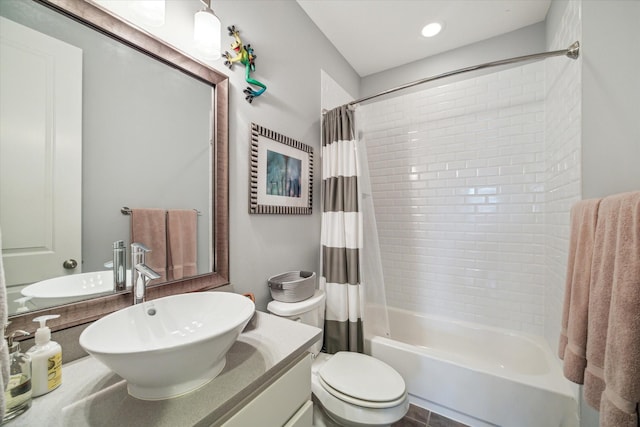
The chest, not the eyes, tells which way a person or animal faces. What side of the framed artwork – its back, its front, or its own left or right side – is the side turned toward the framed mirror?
right

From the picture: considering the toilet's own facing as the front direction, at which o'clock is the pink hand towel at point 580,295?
The pink hand towel is roughly at 11 o'clock from the toilet.

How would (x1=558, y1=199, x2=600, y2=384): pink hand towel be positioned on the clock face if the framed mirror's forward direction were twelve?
The pink hand towel is roughly at 12 o'clock from the framed mirror.

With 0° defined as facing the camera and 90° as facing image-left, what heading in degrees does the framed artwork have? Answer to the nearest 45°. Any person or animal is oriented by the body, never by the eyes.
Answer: approximately 315°

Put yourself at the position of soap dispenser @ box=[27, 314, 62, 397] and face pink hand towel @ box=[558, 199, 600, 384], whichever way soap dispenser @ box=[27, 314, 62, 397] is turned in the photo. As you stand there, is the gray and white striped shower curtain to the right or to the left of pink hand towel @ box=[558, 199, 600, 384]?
left

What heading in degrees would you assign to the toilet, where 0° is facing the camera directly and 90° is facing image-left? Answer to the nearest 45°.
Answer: approximately 315°

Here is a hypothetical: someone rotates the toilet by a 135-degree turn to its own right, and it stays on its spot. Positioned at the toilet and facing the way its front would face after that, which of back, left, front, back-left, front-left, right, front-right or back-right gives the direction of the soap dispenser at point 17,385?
front-left
